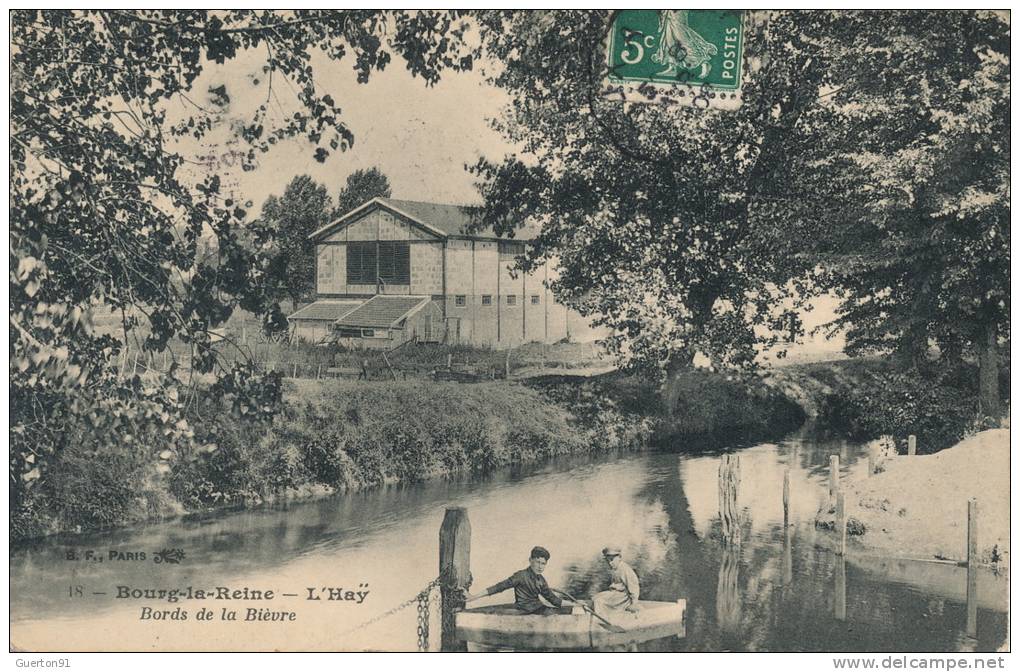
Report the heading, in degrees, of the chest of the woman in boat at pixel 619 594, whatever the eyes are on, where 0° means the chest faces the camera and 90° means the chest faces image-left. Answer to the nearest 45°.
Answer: approximately 45°

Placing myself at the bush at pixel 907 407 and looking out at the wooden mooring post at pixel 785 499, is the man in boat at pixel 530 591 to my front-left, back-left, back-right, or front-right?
front-left

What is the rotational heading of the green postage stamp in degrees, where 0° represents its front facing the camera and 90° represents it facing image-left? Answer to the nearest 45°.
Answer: approximately 0°

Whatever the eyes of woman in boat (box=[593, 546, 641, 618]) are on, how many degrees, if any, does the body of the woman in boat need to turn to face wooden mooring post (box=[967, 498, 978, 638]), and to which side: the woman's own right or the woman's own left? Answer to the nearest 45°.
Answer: approximately 135° to the woman's own left

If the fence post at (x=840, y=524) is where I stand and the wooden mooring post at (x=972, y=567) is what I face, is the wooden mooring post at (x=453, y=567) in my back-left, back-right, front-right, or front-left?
back-right

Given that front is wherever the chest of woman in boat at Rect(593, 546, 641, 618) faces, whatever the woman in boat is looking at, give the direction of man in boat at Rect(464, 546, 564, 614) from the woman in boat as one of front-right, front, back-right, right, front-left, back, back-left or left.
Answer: front-right

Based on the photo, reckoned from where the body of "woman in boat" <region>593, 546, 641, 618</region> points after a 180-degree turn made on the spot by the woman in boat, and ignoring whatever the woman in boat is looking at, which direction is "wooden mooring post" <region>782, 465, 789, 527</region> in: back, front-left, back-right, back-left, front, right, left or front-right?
front

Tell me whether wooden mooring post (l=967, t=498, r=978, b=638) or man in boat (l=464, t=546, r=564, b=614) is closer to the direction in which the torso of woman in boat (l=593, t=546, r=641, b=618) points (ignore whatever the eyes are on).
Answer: the man in boat

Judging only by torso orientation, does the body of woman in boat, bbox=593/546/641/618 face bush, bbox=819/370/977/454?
no

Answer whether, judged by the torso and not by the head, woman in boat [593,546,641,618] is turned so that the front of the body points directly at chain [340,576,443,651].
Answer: yes
